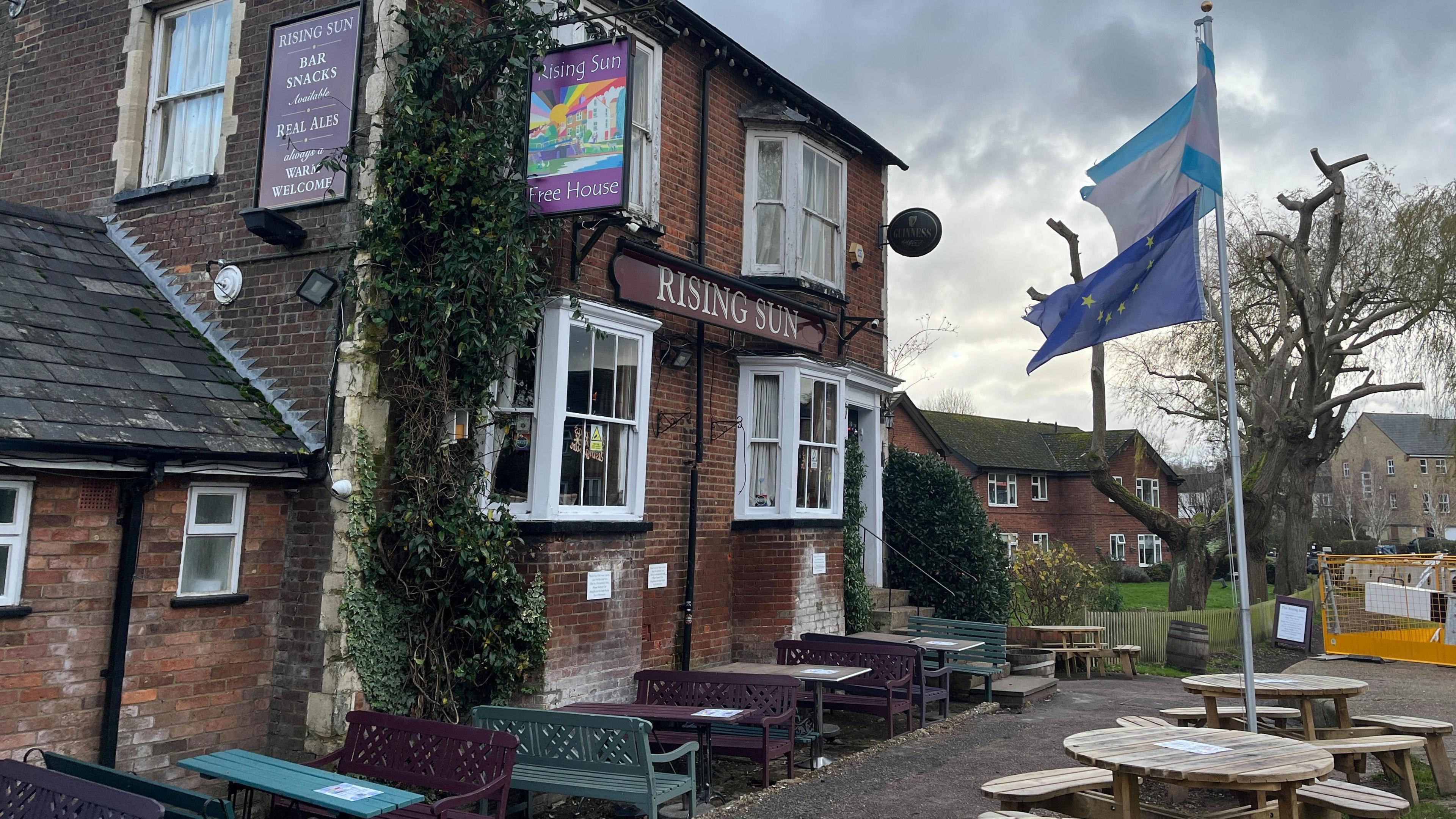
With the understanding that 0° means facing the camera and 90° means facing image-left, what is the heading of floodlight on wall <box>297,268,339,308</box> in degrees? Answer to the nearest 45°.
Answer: approximately 0°

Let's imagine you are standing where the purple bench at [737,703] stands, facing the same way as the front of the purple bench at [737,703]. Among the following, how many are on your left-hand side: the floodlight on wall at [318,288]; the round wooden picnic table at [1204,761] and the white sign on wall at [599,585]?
1

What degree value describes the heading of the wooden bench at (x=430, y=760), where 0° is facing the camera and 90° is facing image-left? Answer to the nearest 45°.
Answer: approximately 45°

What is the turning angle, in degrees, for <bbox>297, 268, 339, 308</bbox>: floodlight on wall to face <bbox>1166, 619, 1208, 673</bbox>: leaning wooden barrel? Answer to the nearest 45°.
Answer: approximately 90° to its left

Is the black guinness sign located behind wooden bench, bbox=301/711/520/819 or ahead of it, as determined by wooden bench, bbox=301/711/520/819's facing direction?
behind

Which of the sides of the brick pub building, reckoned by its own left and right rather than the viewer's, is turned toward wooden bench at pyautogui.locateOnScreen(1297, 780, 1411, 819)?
front

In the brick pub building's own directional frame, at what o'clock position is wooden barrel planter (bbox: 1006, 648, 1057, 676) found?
The wooden barrel planter is roughly at 10 o'clock from the brick pub building.

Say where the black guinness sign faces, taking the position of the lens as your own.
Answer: facing the viewer

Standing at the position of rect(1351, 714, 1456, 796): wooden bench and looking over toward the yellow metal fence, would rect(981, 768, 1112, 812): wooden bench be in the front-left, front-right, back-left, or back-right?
back-left

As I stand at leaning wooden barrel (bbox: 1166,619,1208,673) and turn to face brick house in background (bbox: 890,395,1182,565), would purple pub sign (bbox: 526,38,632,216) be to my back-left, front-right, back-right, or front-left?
back-left
